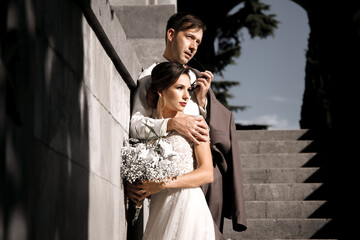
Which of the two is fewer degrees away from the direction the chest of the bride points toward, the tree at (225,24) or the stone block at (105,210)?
the stone block

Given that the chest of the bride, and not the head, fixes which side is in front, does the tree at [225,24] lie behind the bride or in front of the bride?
behind

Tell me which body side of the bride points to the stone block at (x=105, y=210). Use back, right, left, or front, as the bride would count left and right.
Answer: front

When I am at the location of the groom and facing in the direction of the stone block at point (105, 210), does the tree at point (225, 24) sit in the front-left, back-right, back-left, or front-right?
back-right

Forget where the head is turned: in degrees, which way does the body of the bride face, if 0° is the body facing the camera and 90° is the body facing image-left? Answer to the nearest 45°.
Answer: approximately 45°

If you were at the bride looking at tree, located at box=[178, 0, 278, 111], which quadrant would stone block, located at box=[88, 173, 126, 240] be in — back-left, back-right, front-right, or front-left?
back-left
